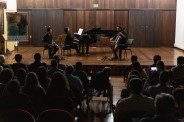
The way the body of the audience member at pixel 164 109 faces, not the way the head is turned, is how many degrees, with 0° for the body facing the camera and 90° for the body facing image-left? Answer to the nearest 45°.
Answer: approximately 180°

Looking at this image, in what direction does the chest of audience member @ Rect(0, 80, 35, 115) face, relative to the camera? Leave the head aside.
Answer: away from the camera

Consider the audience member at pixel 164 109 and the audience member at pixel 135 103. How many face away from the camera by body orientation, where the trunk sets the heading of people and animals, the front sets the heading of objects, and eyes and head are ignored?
2

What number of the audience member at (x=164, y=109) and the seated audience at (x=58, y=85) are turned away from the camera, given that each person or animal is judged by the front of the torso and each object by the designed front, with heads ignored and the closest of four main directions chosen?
2

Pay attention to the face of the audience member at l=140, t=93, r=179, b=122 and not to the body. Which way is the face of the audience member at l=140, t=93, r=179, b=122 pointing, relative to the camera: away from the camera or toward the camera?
away from the camera

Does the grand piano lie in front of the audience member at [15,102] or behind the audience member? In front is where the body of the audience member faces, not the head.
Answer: in front

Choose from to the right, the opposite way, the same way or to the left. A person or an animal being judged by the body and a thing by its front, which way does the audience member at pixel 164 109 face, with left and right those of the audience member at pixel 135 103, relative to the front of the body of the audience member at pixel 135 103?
the same way

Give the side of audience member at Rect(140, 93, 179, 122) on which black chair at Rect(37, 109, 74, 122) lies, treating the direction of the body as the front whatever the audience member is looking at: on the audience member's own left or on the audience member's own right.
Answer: on the audience member's own left

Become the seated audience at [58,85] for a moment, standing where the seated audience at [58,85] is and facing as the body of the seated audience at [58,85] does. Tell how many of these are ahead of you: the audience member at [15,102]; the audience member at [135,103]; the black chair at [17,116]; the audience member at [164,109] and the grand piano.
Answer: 1

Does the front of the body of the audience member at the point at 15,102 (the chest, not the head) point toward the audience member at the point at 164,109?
no

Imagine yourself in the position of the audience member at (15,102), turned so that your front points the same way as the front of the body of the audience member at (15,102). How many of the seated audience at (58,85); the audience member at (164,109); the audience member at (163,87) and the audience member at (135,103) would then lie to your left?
0

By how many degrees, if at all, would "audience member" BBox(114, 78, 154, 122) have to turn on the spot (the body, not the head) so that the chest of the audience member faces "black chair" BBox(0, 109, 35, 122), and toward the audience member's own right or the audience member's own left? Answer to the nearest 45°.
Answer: approximately 90° to the audience member's own left

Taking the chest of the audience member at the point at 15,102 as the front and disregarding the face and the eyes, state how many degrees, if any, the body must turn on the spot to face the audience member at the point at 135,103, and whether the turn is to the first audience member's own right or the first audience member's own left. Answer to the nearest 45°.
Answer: approximately 135° to the first audience member's own right

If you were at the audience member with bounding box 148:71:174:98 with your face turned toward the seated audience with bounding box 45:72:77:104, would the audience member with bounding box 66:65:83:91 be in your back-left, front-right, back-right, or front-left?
front-right

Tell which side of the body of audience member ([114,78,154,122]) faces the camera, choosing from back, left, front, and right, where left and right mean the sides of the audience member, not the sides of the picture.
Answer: back

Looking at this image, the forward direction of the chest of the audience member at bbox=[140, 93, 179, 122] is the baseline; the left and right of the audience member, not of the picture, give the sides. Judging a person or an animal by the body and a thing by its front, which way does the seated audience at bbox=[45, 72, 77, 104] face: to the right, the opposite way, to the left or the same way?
the same way

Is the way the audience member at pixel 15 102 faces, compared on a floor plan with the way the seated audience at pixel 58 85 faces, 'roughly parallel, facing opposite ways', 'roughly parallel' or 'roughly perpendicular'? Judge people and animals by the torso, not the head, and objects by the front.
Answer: roughly parallel
